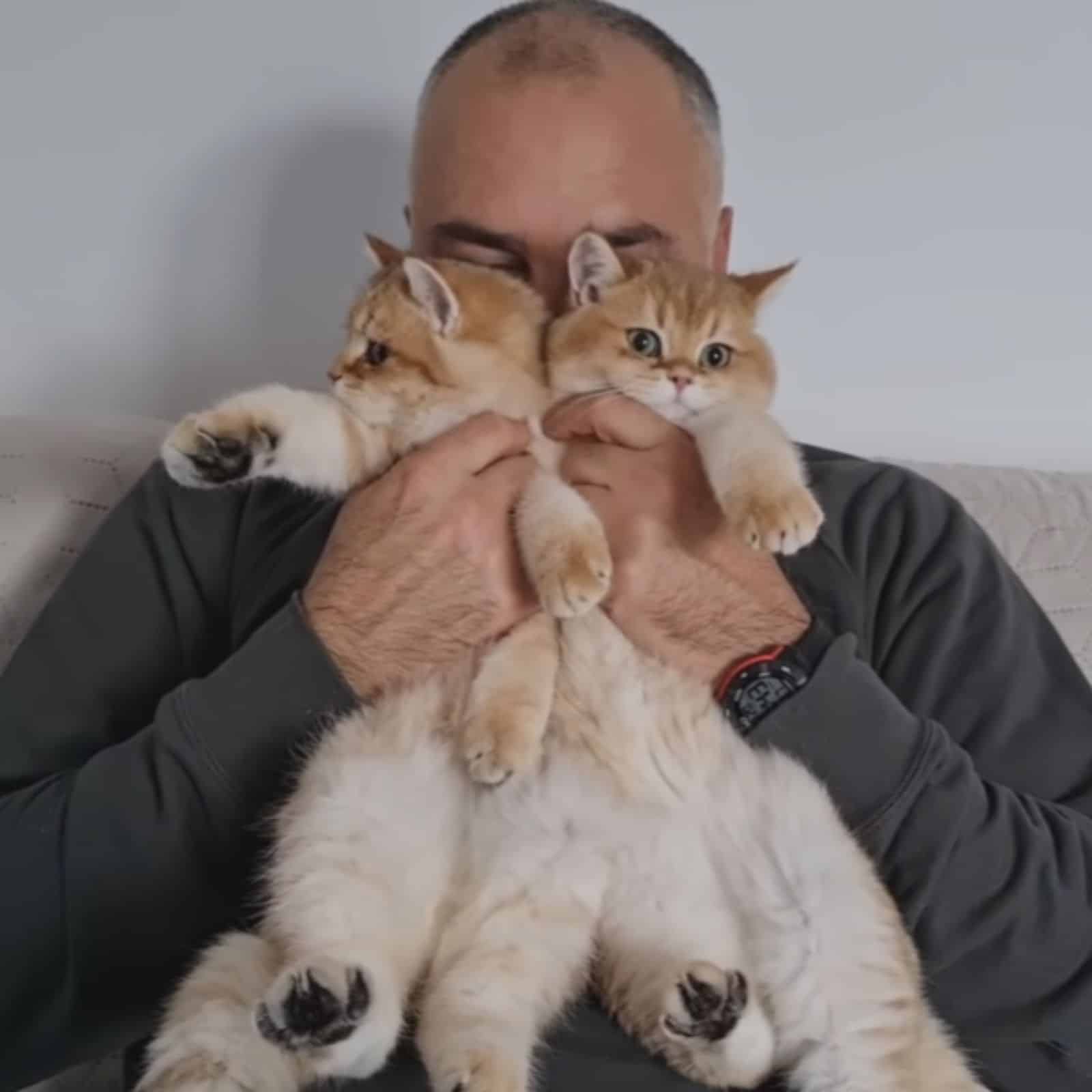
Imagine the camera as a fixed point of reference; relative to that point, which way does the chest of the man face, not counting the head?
toward the camera
